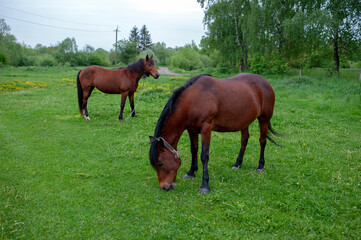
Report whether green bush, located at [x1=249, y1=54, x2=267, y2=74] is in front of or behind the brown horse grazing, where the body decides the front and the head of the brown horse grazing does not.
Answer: behind

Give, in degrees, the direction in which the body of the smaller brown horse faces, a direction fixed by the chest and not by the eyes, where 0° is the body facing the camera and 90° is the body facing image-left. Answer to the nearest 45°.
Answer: approximately 270°

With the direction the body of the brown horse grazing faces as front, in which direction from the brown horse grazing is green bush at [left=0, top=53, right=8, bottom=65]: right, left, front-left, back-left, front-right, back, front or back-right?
right

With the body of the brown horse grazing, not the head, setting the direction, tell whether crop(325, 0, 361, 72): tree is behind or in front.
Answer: behind

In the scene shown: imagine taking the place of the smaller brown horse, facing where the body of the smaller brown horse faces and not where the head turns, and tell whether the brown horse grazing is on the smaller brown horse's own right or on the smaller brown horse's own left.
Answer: on the smaller brown horse's own right

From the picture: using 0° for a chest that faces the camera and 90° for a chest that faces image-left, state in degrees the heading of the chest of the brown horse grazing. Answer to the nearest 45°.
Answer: approximately 45°

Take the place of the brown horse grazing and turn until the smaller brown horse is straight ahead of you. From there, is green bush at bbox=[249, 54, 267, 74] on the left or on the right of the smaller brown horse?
right

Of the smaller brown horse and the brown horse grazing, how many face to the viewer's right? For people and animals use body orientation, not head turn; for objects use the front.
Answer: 1
